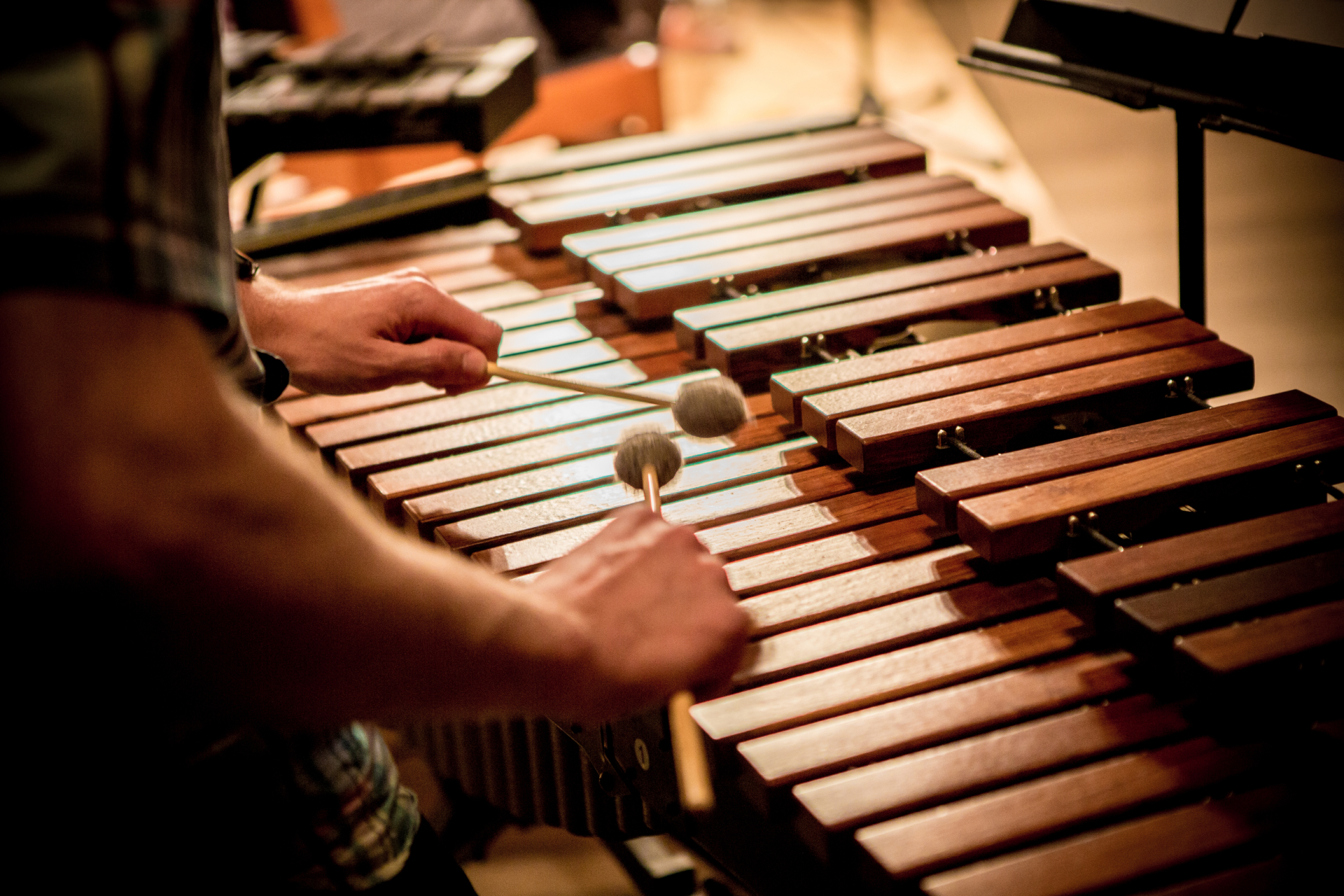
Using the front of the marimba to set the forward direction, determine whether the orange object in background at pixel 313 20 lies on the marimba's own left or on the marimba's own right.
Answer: on the marimba's own right

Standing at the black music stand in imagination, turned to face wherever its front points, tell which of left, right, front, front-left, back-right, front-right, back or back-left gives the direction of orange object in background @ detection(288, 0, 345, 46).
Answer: right

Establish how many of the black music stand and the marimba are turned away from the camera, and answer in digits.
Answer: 0

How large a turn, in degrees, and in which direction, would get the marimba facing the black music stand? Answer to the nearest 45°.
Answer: approximately 180°

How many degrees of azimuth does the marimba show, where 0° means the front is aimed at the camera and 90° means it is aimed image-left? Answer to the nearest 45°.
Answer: approximately 45°

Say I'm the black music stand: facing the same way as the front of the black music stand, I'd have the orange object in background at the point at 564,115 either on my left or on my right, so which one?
on my right

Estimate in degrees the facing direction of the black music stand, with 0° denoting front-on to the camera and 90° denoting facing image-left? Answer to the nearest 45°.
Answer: approximately 45°
